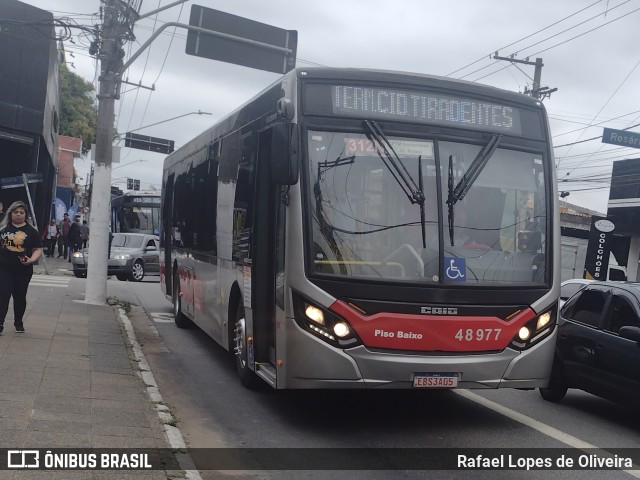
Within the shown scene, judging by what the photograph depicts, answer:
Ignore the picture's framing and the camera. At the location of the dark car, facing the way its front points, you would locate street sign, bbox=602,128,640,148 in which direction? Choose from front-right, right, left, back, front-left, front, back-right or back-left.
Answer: back-left

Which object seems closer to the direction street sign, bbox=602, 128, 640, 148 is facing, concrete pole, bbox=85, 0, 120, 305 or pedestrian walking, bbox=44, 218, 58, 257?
the concrete pole

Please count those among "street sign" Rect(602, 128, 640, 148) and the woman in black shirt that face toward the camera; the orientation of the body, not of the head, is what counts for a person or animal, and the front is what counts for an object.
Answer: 2

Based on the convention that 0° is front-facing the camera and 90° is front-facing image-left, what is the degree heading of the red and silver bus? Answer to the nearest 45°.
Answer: approximately 315°

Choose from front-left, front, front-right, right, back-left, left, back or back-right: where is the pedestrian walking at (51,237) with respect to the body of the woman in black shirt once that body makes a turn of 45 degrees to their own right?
back-right

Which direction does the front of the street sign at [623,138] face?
toward the camera

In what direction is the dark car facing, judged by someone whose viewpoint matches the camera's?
facing the viewer and to the right of the viewer

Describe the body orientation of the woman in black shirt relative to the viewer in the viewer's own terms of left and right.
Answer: facing the viewer

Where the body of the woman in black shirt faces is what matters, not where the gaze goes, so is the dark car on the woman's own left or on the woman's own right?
on the woman's own left
